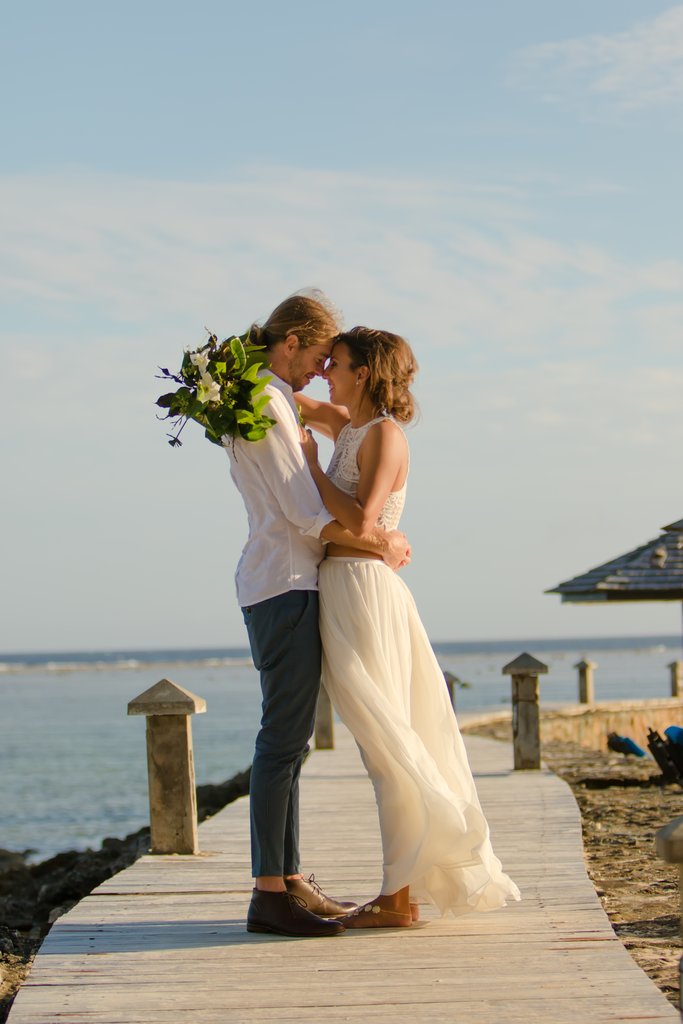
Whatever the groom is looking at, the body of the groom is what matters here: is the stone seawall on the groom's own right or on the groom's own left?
on the groom's own left

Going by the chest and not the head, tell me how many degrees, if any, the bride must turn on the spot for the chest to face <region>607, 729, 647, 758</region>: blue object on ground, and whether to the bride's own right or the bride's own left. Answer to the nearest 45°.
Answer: approximately 90° to the bride's own right

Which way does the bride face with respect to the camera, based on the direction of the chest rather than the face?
to the viewer's left

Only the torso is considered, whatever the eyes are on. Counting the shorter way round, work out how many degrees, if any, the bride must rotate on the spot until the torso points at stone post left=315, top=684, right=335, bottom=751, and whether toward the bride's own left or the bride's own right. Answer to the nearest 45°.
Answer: approximately 90° to the bride's own right

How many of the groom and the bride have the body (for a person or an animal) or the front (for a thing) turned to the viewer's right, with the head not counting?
1

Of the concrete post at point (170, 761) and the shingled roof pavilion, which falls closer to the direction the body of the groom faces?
the shingled roof pavilion

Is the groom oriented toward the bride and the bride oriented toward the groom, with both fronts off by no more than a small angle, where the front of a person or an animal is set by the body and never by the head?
yes

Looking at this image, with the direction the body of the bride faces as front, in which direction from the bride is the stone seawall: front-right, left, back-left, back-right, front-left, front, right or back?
right

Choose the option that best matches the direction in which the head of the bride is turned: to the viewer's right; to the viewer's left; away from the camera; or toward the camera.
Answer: to the viewer's left

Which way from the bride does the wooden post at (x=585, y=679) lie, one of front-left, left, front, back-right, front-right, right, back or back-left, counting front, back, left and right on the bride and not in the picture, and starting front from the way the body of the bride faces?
right

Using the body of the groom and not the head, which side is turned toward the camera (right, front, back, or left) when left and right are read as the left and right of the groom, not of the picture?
right

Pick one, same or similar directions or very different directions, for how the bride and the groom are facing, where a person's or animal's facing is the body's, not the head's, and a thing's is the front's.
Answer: very different directions

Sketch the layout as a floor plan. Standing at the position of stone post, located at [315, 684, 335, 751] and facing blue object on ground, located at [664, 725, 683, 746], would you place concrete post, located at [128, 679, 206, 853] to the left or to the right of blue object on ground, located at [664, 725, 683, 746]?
right
